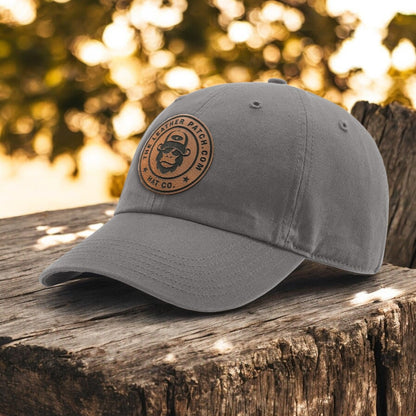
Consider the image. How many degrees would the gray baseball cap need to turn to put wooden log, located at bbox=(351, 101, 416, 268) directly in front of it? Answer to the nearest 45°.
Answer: approximately 180°

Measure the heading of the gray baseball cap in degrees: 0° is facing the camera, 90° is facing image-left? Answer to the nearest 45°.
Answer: approximately 45°
